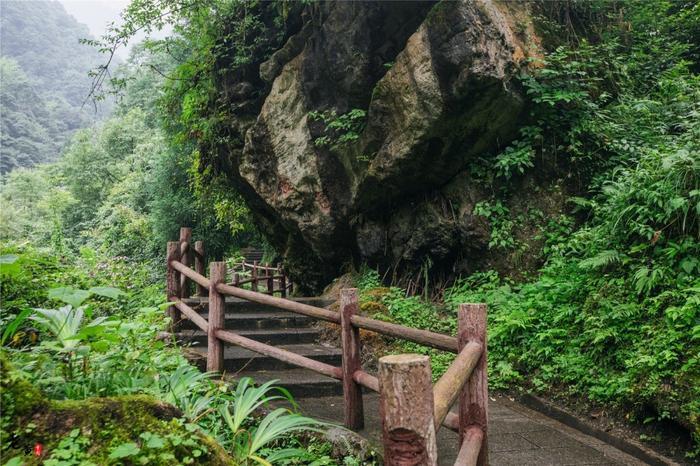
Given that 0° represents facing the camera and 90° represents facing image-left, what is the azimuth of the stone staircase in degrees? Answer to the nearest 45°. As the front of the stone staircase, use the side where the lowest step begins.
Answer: approximately 0°

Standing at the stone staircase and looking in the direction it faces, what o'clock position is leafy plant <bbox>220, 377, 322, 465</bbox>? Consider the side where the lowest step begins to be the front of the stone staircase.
The leafy plant is roughly at 12 o'clock from the stone staircase.

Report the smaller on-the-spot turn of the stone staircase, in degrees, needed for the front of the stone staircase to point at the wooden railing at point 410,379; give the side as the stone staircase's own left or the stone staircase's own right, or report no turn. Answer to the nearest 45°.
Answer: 0° — it already faces it

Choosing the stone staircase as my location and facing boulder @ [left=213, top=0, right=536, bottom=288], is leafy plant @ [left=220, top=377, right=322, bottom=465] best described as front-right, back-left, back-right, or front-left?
back-right
